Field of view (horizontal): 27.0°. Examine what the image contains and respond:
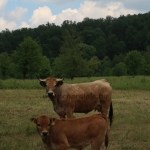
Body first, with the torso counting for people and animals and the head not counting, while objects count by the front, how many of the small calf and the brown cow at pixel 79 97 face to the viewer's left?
2

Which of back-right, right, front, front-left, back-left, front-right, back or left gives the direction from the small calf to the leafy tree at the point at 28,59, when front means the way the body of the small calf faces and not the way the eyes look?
right

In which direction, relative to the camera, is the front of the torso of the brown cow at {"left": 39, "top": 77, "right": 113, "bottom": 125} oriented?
to the viewer's left

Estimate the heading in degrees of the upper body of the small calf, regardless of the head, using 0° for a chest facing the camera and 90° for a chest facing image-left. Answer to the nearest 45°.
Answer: approximately 90°

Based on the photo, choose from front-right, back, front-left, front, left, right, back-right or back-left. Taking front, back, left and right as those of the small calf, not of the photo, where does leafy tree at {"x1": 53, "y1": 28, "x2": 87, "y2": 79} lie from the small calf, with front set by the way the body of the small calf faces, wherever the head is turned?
right

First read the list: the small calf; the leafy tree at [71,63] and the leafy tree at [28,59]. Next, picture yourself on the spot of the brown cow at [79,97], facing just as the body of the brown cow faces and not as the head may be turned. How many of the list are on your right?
2

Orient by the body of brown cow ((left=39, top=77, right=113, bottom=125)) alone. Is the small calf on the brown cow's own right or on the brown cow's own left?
on the brown cow's own left

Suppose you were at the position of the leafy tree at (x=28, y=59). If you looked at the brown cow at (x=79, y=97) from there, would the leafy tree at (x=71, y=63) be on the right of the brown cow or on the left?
left

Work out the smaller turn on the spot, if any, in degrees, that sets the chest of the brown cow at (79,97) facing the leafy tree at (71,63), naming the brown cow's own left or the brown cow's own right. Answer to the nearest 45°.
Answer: approximately 90° to the brown cow's own right

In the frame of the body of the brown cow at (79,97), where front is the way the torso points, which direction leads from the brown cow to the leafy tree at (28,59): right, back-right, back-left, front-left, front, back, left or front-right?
right
